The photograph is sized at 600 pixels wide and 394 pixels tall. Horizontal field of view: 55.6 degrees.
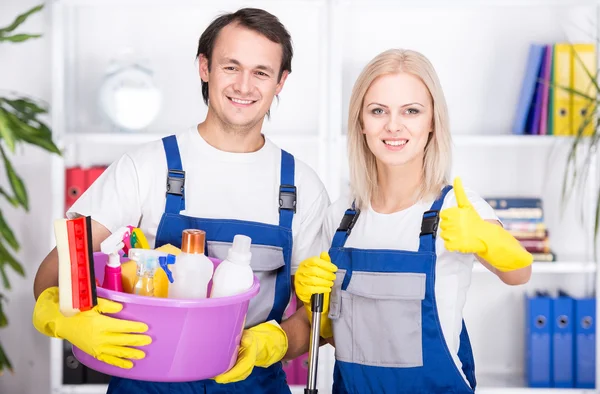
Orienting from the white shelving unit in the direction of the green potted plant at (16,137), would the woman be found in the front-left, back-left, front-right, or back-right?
front-left

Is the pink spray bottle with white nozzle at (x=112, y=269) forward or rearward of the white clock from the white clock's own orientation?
forward

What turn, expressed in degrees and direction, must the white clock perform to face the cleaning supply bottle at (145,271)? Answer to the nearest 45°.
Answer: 0° — it already faces it

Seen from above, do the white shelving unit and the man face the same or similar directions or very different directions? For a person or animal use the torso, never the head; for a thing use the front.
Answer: same or similar directions

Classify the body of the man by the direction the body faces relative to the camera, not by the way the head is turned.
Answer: toward the camera

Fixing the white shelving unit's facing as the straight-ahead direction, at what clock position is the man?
The man is roughly at 1 o'clock from the white shelving unit.

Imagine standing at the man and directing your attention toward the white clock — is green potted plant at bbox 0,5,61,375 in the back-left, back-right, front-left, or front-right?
front-left

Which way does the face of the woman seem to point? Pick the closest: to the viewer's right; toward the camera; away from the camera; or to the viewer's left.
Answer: toward the camera

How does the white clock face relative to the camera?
toward the camera

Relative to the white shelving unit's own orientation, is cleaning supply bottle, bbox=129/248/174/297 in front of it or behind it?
in front

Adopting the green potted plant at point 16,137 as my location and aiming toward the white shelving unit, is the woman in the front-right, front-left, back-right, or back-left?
front-right

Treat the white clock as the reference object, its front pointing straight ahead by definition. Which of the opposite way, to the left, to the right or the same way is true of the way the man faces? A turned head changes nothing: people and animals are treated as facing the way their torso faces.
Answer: the same way

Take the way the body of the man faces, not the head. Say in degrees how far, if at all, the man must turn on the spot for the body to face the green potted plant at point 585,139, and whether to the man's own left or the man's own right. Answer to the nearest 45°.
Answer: approximately 135° to the man's own left

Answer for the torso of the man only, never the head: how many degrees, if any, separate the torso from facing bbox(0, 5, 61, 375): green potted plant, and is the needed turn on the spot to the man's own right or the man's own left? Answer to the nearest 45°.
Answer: approximately 135° to the man's own right
